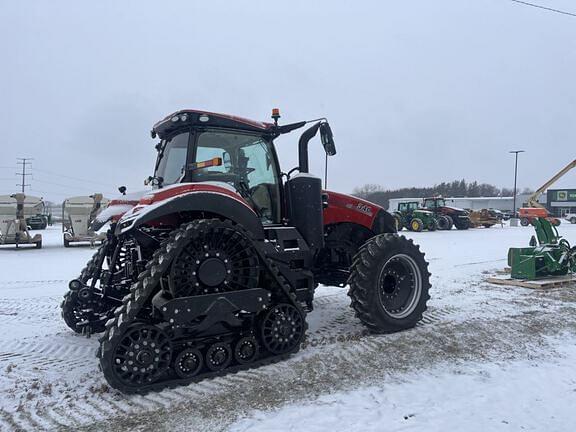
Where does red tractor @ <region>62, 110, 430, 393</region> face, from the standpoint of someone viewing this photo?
facing away from the viewer and to the right of the viewer

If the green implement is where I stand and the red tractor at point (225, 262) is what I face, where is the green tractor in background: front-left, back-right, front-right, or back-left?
back-right

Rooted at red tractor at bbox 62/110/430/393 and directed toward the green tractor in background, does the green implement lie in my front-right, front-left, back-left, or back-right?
front-right
